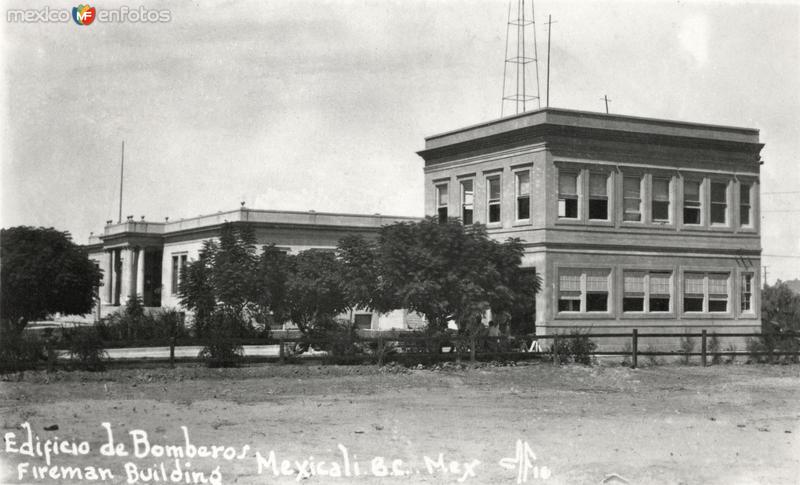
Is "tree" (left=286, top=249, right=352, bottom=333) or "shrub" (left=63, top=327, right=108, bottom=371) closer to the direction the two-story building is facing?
the shrub

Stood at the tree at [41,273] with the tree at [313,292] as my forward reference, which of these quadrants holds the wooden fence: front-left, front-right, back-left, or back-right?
front-right

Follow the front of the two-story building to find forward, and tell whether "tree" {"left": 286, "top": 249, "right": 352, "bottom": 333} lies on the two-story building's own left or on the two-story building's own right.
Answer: on the two-story building's own right

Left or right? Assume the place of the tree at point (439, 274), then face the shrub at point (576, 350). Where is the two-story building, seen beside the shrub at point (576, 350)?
left
